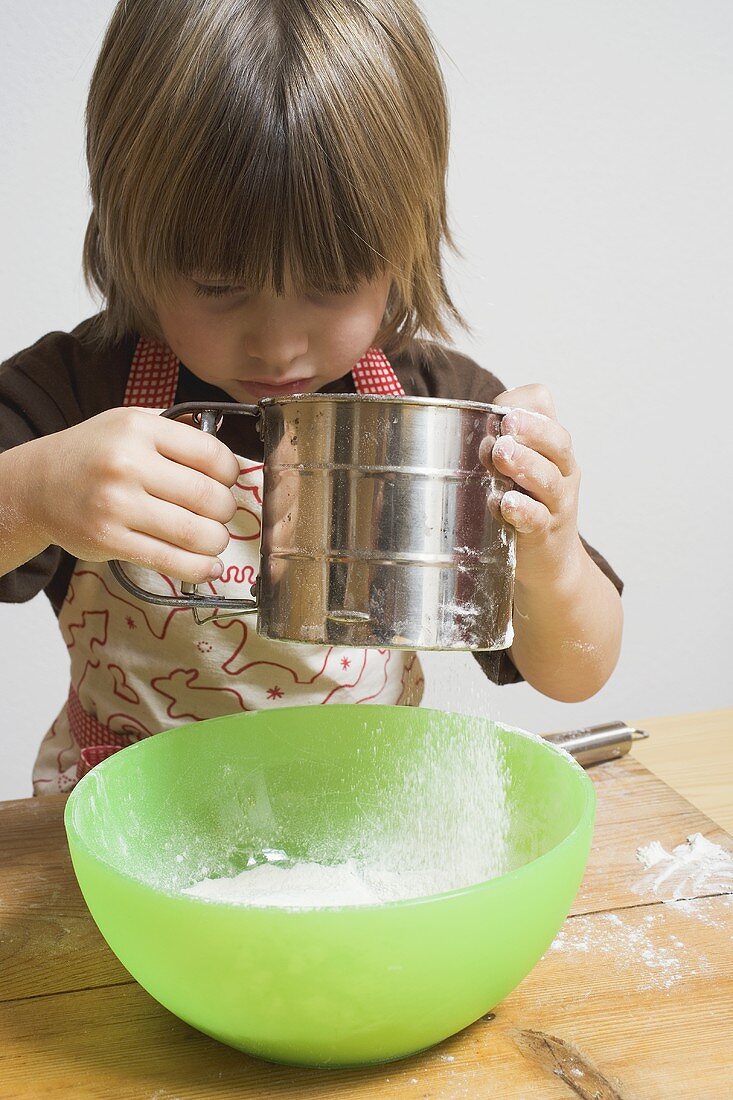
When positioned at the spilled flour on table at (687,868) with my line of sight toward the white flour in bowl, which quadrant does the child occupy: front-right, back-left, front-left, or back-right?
front-right

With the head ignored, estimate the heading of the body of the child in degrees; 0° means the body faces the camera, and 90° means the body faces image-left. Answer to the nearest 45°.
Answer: approximately 0°
